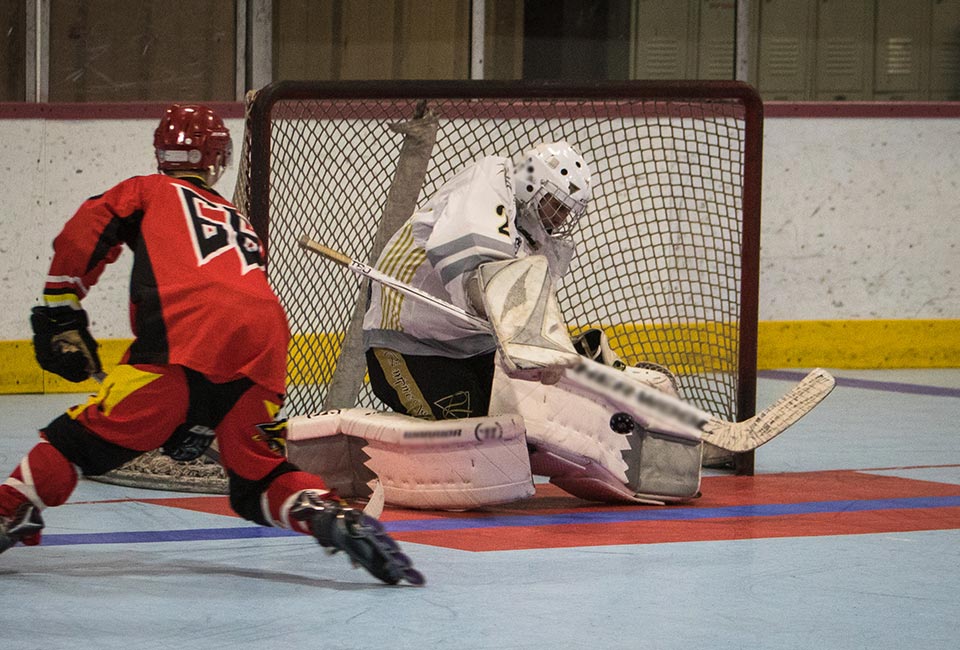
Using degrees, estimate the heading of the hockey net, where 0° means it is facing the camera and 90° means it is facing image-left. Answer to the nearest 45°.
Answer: approximately 0°

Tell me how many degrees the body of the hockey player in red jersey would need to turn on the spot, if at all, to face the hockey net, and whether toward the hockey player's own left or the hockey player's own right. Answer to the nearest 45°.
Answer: approximately 45° to the hockey player's own right

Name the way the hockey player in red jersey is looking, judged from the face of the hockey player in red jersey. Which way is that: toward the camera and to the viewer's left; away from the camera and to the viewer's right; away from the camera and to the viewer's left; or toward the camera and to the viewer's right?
away from the camera and to the viewer's right

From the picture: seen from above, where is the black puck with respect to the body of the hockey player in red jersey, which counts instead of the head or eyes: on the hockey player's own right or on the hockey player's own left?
on the hockey player's own right

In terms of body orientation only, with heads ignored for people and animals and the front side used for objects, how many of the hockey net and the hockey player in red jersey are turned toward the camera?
1

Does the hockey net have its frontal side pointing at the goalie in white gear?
yes

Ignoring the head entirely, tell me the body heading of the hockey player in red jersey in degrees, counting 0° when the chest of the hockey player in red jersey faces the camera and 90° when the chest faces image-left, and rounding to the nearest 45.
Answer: approximately 135°
